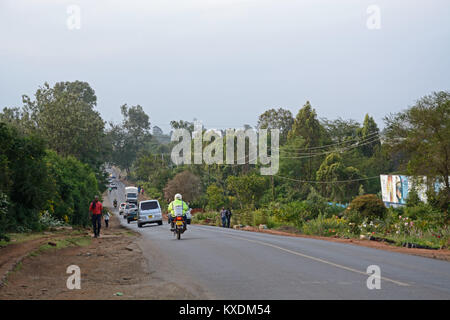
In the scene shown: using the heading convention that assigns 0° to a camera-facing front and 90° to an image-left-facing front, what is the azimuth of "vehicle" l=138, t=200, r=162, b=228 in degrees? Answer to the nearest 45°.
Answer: approximately 180°

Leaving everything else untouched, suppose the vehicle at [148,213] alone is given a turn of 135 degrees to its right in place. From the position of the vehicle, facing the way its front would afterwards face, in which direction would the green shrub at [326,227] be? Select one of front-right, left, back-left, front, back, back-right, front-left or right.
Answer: front

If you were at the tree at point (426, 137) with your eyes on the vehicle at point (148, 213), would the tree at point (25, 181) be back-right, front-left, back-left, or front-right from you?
front-left

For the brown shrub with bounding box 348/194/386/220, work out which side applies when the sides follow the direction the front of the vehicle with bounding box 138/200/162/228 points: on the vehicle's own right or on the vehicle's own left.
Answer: on the vehicle's own right
